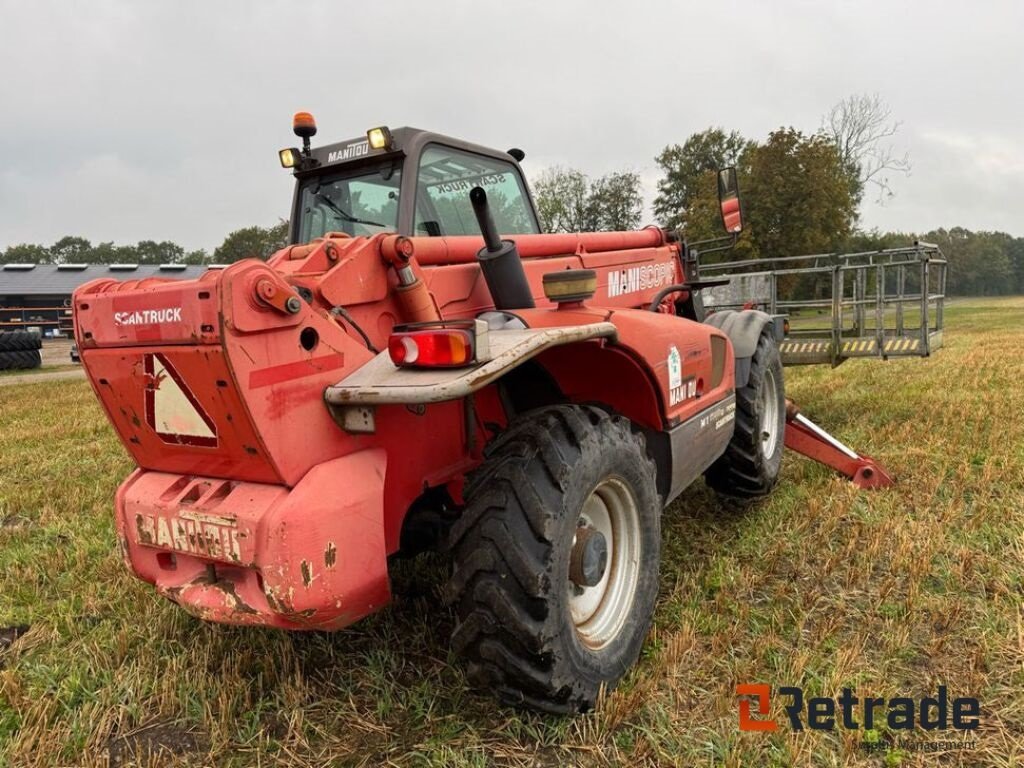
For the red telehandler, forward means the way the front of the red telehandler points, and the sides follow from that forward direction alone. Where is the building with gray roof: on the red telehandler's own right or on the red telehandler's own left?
on the red telehandler's own left

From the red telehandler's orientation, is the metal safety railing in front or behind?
in front

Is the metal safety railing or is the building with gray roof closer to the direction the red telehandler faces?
the metal safety railing

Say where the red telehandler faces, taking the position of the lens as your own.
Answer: facing away from the viewer and to the right of the viewer
